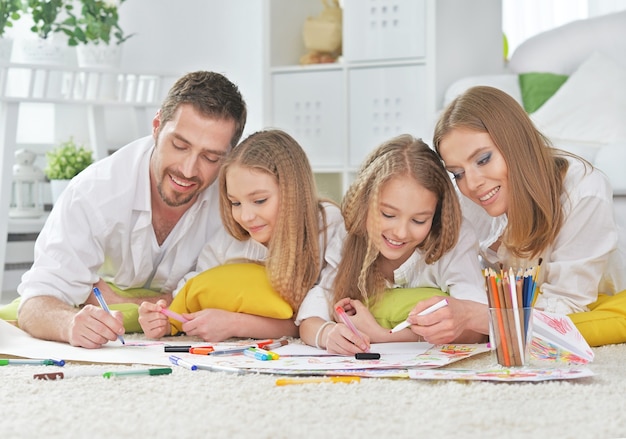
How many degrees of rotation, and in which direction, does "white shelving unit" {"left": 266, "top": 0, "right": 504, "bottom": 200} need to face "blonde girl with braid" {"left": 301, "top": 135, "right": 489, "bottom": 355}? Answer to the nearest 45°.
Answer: approximately 45° to its left

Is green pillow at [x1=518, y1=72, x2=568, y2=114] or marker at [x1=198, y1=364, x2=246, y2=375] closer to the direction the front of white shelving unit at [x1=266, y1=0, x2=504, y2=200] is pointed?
the marker

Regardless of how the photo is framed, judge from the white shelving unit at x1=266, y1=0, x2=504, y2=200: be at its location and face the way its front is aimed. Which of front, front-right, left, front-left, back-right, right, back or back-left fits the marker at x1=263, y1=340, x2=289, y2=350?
front-left

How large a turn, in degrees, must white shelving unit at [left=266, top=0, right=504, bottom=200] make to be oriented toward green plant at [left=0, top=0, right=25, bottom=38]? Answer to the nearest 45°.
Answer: approximately 45° to its right

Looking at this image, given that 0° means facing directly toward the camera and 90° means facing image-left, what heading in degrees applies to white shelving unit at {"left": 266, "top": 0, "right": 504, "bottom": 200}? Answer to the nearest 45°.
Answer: approximately 45°

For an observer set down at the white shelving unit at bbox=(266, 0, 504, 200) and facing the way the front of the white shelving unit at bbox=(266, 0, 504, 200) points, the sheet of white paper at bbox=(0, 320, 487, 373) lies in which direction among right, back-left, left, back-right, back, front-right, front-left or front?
front-left

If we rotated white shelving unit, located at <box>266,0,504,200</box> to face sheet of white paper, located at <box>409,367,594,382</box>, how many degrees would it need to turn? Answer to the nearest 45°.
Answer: approximately 45° to its left

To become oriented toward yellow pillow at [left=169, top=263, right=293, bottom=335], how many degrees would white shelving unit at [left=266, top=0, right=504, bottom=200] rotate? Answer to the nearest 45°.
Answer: approximately 45° to its left

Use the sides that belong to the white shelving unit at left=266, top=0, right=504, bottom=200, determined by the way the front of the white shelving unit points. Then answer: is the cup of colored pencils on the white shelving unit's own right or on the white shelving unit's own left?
on the white shelving unit's own left
